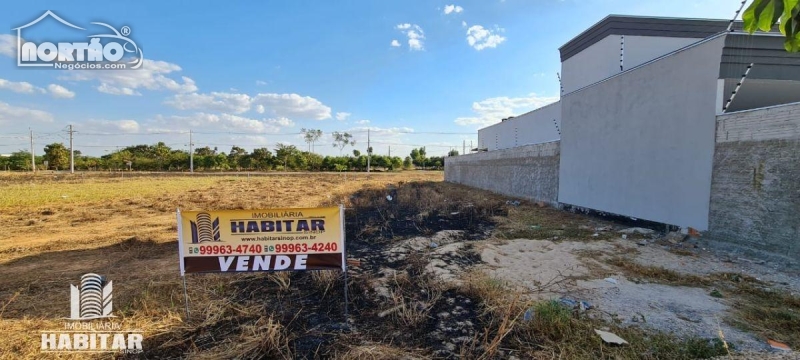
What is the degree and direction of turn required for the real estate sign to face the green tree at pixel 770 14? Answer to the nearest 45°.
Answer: approximately 45° to its left

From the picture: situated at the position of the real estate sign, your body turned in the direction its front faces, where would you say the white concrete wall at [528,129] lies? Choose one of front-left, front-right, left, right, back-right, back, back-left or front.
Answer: back-left

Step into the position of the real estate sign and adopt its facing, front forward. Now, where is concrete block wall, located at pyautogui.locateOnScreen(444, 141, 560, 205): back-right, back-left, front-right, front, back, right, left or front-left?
back-left

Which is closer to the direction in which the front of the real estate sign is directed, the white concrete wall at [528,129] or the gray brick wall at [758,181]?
the gray brick wall

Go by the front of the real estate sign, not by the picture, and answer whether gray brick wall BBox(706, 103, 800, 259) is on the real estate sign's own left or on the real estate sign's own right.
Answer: on the real estate sign's own left

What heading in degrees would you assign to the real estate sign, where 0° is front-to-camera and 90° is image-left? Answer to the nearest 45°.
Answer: approximately 0°

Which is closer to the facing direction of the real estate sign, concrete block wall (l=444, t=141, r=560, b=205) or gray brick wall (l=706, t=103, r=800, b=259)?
the gray brick wall
